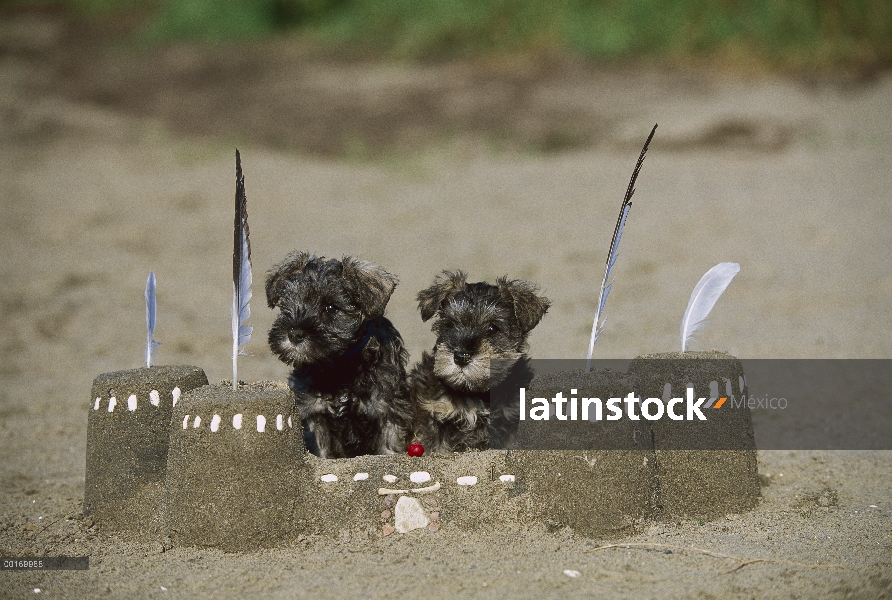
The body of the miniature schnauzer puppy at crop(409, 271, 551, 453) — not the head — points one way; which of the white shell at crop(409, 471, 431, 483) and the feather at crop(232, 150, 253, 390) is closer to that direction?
the white shell

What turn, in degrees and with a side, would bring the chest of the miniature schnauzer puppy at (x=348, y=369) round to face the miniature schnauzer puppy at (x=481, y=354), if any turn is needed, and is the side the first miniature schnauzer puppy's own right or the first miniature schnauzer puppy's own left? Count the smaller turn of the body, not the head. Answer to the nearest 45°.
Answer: approximately 135° to the first miniature schnauzer puppy's own left

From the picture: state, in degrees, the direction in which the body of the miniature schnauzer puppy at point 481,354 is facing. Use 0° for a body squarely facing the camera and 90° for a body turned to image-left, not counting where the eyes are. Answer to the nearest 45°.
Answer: approximately 0°

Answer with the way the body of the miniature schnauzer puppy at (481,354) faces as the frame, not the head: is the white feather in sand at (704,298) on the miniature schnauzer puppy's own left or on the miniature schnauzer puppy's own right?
on the miniature schnauzer puppy's own left

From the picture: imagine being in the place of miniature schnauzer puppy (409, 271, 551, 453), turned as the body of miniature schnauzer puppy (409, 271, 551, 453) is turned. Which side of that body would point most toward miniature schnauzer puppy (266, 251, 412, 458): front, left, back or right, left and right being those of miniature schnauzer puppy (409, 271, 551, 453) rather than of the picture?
right

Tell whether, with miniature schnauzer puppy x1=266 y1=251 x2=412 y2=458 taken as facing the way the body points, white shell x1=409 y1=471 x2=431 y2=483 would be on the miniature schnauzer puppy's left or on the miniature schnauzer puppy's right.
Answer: on the miniature schnauzer puppy's left

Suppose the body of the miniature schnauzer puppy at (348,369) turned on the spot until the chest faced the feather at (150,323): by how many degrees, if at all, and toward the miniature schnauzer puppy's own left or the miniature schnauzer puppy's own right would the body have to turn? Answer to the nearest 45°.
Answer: approximately 45° to the miniature schnauzer puppy's own right

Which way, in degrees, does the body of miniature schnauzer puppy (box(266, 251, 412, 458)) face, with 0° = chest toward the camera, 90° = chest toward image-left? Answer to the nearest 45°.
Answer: approximately 45°

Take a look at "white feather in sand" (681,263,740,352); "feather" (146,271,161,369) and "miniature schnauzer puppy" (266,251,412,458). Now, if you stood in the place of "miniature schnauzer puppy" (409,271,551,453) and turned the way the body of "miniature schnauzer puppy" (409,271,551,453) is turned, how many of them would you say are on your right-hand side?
2
